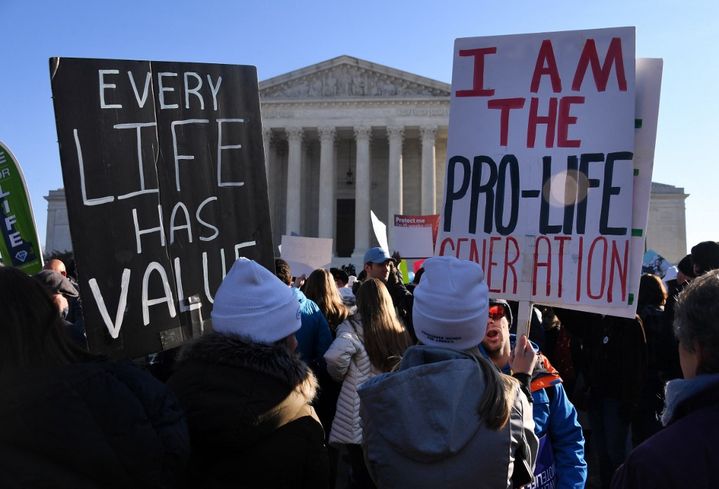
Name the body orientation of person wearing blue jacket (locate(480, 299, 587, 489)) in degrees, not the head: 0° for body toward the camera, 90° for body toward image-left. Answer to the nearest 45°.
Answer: approximately 45°

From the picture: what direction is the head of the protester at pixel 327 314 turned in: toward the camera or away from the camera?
away from the camera

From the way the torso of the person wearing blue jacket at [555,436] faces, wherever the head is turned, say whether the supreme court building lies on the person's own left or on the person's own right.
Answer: on the person's own right

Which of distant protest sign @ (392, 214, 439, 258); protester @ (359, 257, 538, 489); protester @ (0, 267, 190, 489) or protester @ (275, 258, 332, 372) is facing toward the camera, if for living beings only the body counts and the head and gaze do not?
the distant protest sign

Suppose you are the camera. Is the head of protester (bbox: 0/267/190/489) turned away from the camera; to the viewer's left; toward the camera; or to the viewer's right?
away from the camera

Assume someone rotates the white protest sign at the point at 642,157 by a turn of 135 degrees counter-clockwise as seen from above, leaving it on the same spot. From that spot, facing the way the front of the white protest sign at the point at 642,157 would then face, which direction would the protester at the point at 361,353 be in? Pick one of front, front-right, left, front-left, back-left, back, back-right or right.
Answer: back-left

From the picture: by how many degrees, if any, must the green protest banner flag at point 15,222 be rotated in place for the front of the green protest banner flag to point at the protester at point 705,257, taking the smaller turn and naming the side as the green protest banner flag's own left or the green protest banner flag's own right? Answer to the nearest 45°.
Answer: approximately 45° to the green protest banner flag's own left

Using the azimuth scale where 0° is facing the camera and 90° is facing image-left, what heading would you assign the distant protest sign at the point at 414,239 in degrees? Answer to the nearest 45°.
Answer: approximately 0°

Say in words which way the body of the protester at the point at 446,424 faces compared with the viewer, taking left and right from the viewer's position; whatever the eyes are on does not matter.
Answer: facing away from the viewer

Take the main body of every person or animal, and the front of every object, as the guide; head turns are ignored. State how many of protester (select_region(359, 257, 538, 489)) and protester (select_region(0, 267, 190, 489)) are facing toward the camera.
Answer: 0
